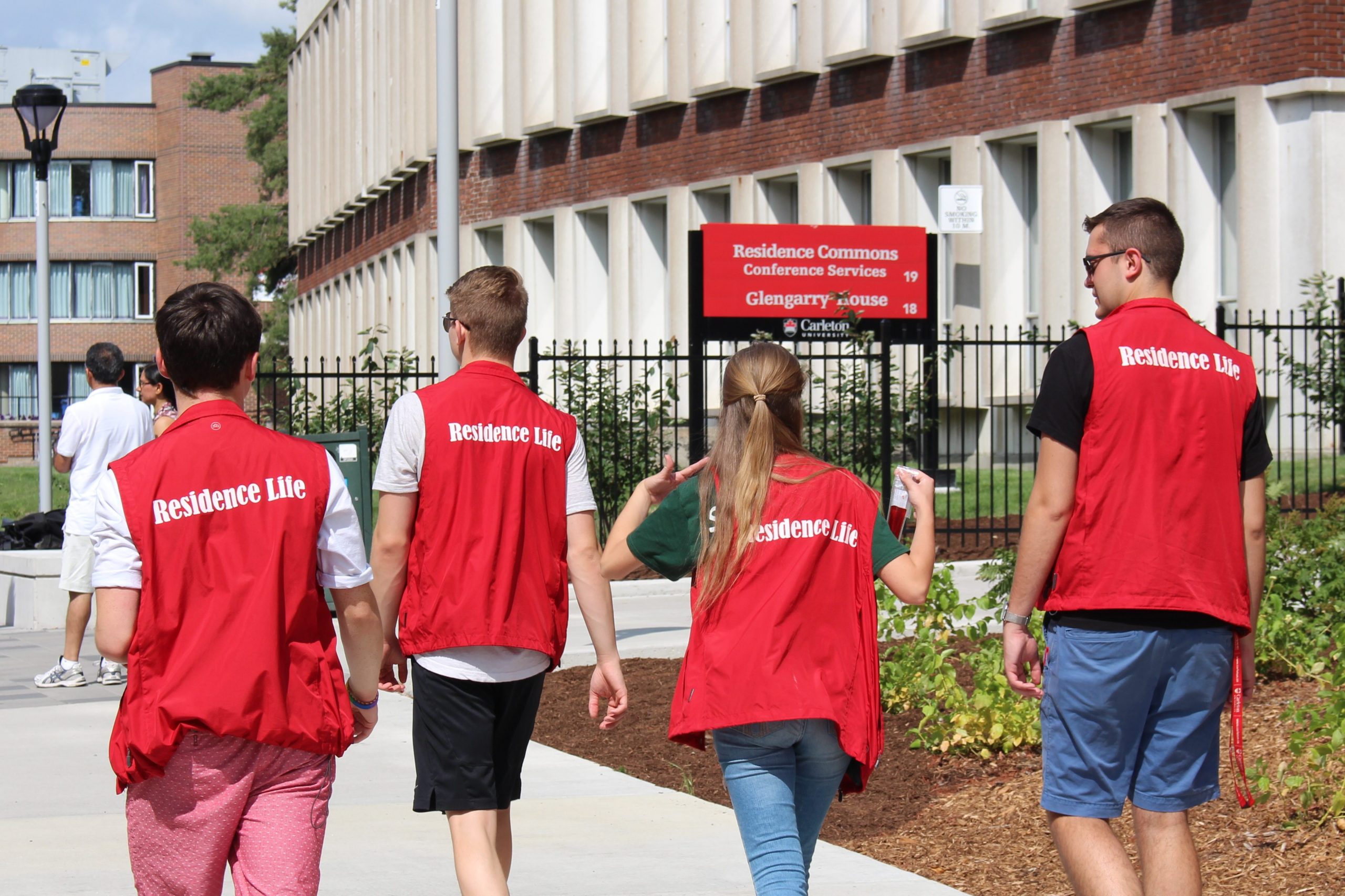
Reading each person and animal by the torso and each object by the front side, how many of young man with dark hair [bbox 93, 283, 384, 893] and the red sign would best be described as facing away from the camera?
1

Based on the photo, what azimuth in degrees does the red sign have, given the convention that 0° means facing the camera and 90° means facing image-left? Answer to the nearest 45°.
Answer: approximately 0°

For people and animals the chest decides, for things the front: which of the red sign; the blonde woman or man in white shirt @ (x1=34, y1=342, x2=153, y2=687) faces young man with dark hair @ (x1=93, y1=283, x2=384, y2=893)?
the red sign

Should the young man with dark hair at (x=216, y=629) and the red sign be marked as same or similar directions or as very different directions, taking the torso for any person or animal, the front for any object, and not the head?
very different directions

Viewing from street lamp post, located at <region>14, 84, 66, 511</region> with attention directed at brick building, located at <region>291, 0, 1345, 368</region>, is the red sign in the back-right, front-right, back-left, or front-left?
front-right

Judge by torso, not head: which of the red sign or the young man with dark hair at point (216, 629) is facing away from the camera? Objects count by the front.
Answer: the young man with dark hair

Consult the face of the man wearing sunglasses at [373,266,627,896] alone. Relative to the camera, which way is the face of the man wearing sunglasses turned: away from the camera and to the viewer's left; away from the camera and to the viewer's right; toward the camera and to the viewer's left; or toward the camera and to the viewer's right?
away from the camera and to the viewer's left

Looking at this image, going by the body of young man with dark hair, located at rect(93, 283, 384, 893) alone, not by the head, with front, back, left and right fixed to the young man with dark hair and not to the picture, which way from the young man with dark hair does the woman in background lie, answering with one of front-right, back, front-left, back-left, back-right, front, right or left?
front

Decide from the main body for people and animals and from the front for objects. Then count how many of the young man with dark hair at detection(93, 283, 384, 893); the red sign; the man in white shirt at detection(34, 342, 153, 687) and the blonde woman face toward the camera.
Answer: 1

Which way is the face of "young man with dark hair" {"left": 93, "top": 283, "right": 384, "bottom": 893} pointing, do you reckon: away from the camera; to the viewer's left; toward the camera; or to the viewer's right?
away from the camera

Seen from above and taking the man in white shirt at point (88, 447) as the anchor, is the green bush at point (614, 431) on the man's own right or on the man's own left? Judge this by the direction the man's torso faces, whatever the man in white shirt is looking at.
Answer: on the man's own right

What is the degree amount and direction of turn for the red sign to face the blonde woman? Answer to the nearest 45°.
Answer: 0° — it already faces them

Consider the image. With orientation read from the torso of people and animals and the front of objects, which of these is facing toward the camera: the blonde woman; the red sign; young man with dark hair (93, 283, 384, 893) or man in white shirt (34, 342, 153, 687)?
the red sign

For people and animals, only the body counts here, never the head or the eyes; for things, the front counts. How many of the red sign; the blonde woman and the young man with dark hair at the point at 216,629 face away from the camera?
2

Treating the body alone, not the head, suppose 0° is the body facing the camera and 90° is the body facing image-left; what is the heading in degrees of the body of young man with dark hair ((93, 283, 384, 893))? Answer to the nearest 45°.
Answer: approximately 180°

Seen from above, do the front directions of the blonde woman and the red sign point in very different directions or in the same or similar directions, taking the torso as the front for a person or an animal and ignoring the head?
very different directions

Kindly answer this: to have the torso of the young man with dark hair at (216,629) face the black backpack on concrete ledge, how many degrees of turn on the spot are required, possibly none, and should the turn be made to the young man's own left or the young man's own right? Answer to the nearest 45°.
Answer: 0° — they already face it

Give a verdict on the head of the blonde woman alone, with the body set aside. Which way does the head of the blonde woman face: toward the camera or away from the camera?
away from the camera

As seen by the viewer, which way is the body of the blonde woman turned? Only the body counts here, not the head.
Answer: away from the camera
